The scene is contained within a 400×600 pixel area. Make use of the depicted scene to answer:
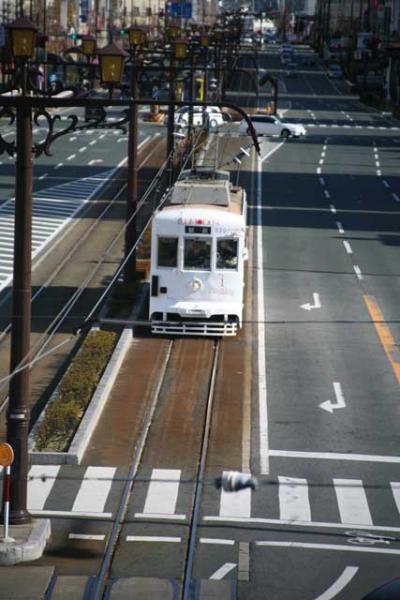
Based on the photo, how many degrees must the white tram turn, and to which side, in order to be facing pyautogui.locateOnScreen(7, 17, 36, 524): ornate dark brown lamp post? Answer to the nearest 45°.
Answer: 0° — it already faces it

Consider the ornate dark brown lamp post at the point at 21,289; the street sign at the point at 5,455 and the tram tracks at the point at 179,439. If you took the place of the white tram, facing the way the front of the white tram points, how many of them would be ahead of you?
3

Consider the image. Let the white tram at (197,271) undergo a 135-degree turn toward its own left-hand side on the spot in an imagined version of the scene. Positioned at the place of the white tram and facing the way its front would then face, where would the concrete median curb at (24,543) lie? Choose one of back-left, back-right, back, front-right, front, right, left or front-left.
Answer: back-right

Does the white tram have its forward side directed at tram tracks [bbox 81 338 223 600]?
yes

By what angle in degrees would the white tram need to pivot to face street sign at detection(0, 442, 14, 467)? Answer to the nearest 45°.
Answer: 0° — it already faces it

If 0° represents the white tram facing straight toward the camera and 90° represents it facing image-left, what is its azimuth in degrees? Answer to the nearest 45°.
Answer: approximately 0°
